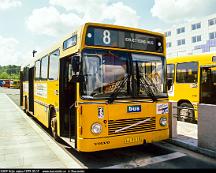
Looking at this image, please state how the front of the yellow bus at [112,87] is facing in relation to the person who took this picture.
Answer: facing the viewer and to the right of the viewer

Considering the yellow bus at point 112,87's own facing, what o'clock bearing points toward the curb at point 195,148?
The curb is roughly at 10 o'clock from the yellow bus.

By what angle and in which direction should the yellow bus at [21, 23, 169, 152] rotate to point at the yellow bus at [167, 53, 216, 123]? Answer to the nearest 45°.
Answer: approximately 90° to its left

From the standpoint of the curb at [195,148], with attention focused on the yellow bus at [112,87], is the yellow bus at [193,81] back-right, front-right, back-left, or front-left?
front-right

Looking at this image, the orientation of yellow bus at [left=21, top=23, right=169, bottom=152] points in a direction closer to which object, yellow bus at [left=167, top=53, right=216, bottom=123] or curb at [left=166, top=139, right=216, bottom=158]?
the curb
